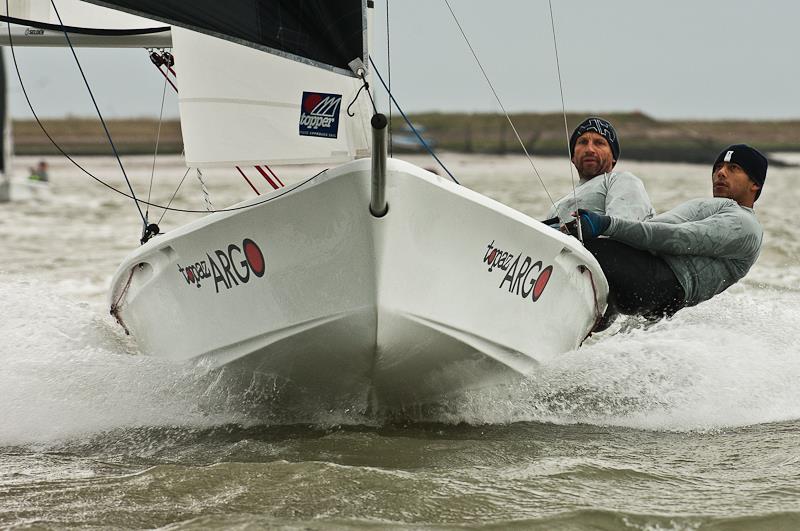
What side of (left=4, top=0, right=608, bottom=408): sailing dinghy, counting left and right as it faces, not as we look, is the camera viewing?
front
